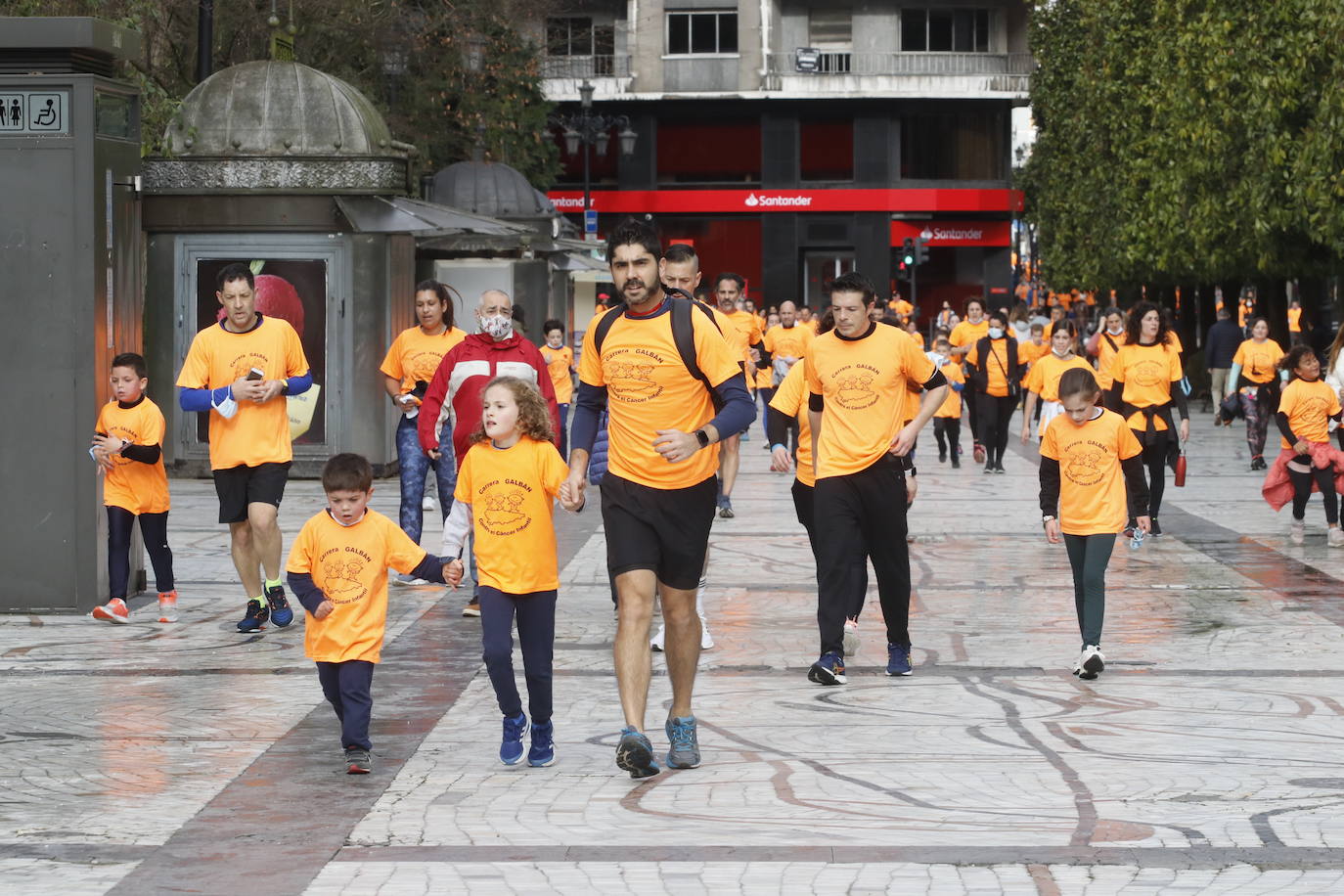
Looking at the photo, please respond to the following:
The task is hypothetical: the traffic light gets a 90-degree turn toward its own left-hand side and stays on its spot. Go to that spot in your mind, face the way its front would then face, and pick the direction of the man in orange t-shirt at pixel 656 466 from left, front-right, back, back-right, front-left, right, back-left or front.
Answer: right

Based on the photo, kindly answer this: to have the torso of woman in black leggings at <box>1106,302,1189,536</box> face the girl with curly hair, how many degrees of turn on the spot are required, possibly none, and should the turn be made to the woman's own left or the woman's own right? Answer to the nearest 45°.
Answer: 0° — they already face them

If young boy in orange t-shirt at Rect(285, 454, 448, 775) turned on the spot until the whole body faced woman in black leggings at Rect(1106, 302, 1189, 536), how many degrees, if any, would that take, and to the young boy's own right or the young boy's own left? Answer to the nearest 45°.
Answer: approximately 135° to the young boy's own left

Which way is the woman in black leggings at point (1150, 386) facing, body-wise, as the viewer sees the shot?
toward the camera

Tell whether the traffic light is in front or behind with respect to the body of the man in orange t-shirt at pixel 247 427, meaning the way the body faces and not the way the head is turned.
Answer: behind

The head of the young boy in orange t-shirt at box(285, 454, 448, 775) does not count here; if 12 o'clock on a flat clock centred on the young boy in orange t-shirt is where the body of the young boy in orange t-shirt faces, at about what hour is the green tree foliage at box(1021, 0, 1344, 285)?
The green tree foliage is roughly at 7 o'clock from the young boy in orange t-shirt.

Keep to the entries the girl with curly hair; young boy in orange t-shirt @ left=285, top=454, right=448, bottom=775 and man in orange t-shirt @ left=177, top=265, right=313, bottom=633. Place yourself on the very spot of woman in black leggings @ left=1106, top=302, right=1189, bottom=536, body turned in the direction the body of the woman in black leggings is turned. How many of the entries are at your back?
0

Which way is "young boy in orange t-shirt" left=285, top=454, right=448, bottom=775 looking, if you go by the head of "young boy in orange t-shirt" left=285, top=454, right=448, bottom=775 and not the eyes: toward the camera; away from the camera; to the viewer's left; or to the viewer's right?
toward the camera

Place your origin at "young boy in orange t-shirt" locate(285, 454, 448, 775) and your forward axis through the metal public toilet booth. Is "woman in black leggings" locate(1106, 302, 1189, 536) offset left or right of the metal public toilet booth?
right

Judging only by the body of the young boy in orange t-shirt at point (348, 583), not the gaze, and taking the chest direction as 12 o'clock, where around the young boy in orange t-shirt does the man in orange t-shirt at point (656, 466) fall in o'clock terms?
The man in orange t-shirt is roughly at 9 o'clock from the young boy in orange t-shirt.

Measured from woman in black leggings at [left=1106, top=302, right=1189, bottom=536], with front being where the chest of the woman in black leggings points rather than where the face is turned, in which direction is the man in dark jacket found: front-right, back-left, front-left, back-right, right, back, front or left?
back

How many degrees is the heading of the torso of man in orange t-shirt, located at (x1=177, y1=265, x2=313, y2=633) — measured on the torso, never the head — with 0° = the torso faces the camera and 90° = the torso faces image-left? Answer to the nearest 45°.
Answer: approximately 0°

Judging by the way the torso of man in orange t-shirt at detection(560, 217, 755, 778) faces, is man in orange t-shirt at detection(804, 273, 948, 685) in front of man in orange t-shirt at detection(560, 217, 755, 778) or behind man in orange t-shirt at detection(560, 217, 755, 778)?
behind

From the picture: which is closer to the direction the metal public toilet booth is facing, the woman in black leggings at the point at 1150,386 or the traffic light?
the woman in black leggings

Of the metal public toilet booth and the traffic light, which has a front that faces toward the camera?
the traffic light

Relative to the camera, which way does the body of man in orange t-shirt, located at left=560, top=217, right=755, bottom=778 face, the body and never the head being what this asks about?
toward the camera

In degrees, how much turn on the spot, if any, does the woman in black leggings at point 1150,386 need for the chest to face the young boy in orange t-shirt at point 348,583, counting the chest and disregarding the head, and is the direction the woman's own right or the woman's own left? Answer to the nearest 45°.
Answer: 0° — they already face them

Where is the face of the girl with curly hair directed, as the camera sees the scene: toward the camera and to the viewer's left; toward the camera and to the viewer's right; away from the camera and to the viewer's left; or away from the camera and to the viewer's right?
toward the camera and to the viewer's left

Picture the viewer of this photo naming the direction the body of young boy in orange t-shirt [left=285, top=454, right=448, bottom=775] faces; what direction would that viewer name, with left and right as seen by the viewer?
facing the viewer
